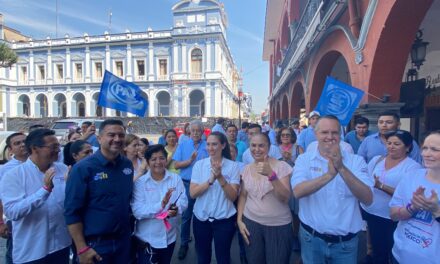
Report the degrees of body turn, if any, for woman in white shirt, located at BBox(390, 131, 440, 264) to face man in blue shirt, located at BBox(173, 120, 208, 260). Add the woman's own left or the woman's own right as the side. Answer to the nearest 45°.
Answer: approximately 45° to the woman's own right

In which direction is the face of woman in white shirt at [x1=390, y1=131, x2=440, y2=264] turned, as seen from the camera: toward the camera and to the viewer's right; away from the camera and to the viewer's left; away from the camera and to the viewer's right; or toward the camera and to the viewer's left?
toward the camera and to the viewer's left

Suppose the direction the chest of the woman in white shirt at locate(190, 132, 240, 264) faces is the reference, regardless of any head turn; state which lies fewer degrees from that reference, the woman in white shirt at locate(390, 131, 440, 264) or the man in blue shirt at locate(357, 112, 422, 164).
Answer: the woman in white shirt

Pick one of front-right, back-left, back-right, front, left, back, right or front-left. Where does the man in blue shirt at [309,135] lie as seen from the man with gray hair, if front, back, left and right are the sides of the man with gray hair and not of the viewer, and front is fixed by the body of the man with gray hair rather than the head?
back

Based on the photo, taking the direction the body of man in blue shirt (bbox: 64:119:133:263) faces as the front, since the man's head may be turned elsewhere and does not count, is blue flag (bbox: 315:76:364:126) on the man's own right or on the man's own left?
on the man's own left

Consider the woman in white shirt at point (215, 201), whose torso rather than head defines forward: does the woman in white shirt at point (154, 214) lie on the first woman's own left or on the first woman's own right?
on the first woman's own right

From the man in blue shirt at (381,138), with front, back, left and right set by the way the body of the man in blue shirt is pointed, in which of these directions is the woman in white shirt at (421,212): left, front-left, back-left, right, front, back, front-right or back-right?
front-left
